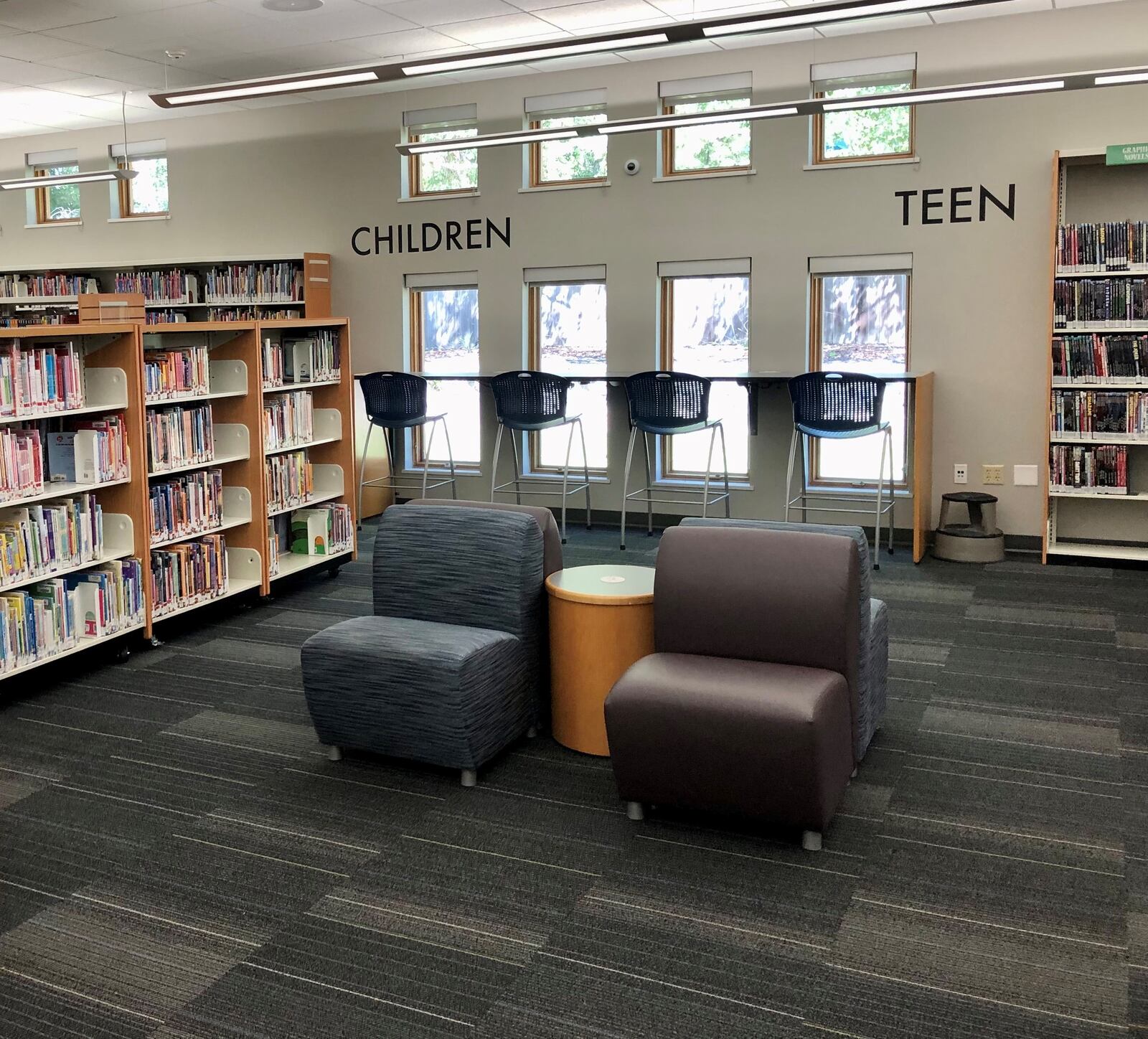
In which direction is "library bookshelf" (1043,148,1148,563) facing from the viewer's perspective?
toward the camera

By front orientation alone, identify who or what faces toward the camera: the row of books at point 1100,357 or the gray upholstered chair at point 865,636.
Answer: the row of books

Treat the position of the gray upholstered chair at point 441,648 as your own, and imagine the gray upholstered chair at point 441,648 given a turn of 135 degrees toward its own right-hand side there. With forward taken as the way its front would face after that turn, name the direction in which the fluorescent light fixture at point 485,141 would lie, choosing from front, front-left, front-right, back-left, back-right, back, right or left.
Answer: front

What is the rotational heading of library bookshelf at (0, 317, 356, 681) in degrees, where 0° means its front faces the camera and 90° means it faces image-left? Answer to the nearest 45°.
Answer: approximately 315°

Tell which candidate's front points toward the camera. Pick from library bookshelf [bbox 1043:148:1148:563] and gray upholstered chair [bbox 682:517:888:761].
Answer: the library bookshelf

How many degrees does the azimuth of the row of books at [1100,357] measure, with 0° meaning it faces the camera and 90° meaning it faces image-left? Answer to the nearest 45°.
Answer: approximately 0°

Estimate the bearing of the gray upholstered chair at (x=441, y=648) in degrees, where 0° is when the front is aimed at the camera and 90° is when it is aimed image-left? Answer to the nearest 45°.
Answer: approximately 45°

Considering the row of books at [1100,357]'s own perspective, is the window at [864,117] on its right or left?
on its right

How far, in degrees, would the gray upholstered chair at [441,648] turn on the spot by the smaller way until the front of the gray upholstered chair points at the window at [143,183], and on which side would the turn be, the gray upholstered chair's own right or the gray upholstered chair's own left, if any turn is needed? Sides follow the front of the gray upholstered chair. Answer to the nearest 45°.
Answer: approximately 135° to the gray upholstered chair's own right

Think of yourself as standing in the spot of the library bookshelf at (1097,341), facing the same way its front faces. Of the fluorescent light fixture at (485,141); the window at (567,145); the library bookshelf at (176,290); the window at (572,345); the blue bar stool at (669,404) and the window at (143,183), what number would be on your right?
6

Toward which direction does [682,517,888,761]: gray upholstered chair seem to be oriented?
away from the camera

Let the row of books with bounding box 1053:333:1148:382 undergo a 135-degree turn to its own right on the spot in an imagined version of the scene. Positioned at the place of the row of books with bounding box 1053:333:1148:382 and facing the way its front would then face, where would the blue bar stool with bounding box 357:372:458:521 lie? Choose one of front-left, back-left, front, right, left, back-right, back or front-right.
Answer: front-left

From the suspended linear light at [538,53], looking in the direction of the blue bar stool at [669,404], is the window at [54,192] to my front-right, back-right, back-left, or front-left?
front-left

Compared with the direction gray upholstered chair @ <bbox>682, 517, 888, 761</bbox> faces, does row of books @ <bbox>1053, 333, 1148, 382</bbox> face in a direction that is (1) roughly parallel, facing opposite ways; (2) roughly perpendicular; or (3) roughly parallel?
roughly parallel, facing opposite ways

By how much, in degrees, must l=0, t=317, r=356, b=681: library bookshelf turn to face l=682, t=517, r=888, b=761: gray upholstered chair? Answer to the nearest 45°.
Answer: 0° — it already faces it

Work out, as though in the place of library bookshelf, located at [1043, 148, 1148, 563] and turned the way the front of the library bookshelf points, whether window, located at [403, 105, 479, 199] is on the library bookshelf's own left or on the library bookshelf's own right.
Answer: on the library bookshelf's own right
